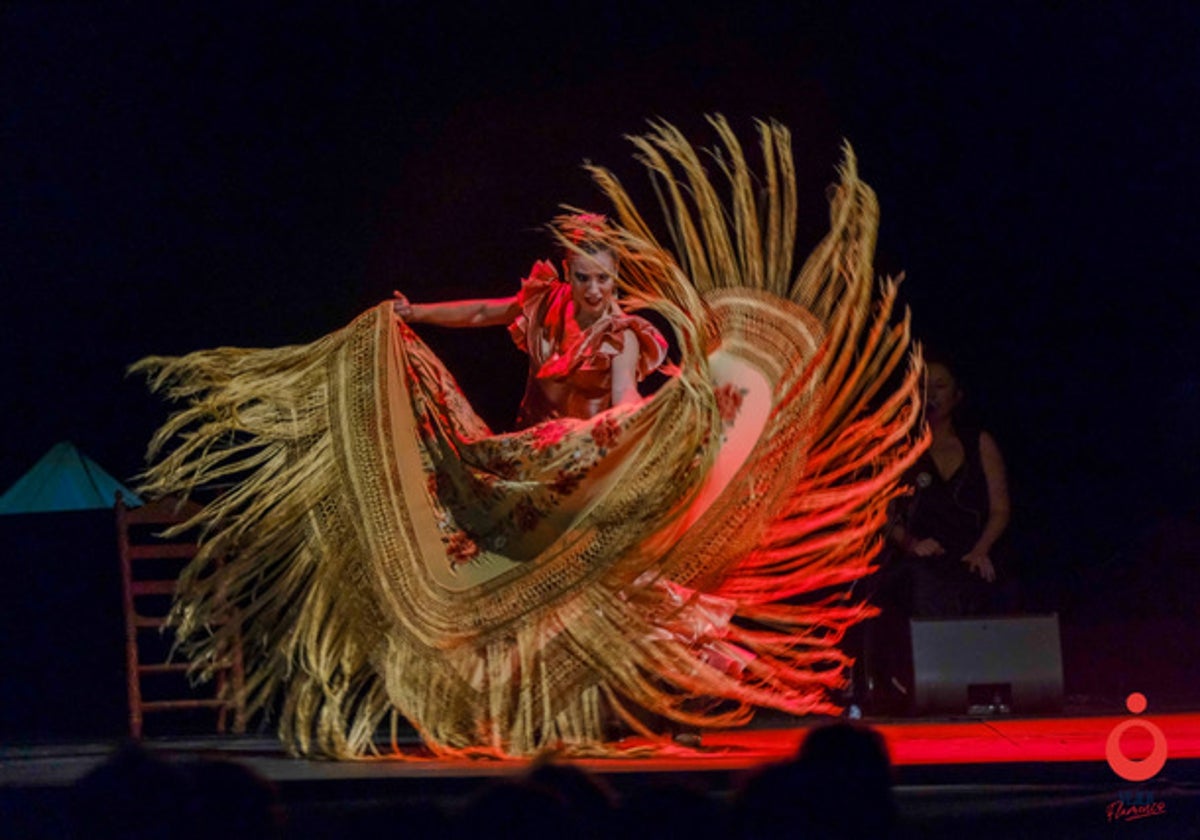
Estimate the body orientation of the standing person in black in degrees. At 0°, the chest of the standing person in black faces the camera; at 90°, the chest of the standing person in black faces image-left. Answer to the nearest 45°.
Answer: approximately 45°

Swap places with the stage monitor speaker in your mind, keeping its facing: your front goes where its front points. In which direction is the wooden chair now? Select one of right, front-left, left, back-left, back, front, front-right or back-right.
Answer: left

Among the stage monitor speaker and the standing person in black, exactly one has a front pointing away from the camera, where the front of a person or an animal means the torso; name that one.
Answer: the stage monitor speaker

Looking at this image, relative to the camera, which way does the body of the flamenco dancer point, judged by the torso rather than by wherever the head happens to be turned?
toward the camera

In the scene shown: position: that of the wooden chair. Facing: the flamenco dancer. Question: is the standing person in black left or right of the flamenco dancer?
left

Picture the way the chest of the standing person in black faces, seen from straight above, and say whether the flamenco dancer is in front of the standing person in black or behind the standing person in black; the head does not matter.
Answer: in front

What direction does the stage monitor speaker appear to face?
away from the camera

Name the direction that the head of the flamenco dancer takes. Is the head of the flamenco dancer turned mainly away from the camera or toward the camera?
toward the camera

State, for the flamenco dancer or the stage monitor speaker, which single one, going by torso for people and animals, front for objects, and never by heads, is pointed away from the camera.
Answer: the stage monitor speaker
